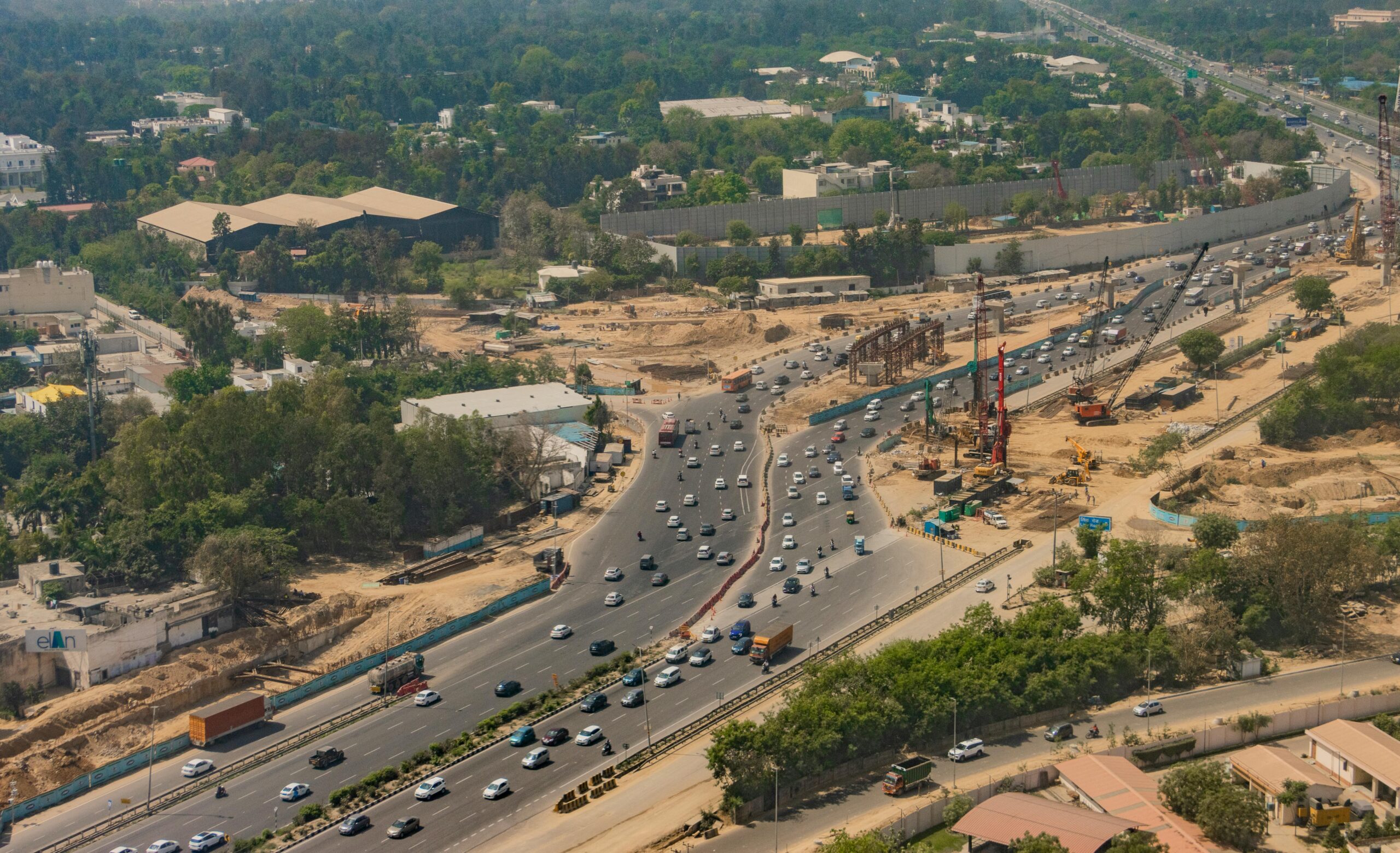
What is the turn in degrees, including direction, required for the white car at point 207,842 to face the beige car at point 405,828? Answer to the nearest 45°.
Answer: approximately 45° to its right

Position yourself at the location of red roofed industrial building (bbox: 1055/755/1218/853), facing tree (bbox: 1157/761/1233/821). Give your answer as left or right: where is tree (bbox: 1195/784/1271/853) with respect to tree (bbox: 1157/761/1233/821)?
right

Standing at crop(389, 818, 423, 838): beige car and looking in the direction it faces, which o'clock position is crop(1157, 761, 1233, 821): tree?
The tree is roughly at 8 o'clock from the beige car.

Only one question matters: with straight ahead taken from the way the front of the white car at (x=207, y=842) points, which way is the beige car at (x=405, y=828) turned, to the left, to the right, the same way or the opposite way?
the opposite way

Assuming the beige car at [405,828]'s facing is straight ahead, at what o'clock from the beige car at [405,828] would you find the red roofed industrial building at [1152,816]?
The red roofed industrial building is roughly at 8 o'clock from the beige car.

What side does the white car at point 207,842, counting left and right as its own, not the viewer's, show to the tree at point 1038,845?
right

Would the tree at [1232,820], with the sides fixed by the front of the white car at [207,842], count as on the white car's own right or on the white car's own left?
on the white car's own right

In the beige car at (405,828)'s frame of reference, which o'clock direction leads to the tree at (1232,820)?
The tree is roughly at 8 o'clock from the beige car.

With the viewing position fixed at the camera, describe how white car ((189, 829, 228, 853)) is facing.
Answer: facing away from the viewer and to the right of the viewer

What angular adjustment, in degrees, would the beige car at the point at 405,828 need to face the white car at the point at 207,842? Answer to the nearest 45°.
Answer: approximately 45° to its right

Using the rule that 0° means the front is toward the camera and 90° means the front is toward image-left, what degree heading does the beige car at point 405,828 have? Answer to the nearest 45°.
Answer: approximately 45°

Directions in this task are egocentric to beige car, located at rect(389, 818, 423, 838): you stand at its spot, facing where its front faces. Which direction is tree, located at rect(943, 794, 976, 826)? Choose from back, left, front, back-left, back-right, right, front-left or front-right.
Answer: back-left
